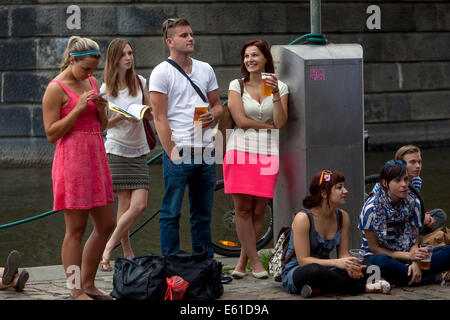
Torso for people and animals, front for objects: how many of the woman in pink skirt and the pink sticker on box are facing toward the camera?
2

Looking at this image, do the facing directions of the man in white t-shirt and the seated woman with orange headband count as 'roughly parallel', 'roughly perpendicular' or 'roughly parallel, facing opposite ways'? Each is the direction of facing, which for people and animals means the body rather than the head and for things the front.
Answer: roughly parallel

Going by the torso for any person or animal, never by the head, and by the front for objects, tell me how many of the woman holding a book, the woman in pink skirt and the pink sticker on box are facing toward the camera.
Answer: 3

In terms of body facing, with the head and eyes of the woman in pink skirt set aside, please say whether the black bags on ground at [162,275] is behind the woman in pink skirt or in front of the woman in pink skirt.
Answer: in front

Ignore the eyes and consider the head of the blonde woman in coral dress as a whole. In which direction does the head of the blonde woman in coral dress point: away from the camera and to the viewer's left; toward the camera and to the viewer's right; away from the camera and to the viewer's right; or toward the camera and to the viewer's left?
toward the camera and to the viewer's right

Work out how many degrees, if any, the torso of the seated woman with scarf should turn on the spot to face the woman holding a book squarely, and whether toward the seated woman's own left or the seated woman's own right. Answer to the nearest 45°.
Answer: approximately 135° to the seated woman's own right

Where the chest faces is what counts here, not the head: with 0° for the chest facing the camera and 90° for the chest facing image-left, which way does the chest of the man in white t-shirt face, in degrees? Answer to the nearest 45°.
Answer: approximately 315°

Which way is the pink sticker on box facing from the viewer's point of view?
toward the camera

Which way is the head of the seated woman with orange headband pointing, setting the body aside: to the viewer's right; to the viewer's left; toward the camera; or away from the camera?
to the viewer's right

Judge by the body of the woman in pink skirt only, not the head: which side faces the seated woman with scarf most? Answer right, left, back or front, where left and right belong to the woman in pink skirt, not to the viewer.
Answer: left

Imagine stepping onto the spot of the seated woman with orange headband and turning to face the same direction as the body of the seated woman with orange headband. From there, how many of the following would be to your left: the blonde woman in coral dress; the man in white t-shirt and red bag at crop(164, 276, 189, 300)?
0

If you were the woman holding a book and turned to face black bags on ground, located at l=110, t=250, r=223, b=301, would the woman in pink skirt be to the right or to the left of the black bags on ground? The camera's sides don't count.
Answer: left

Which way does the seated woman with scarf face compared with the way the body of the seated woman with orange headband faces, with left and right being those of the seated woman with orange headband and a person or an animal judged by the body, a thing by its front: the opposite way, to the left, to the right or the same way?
the same way
